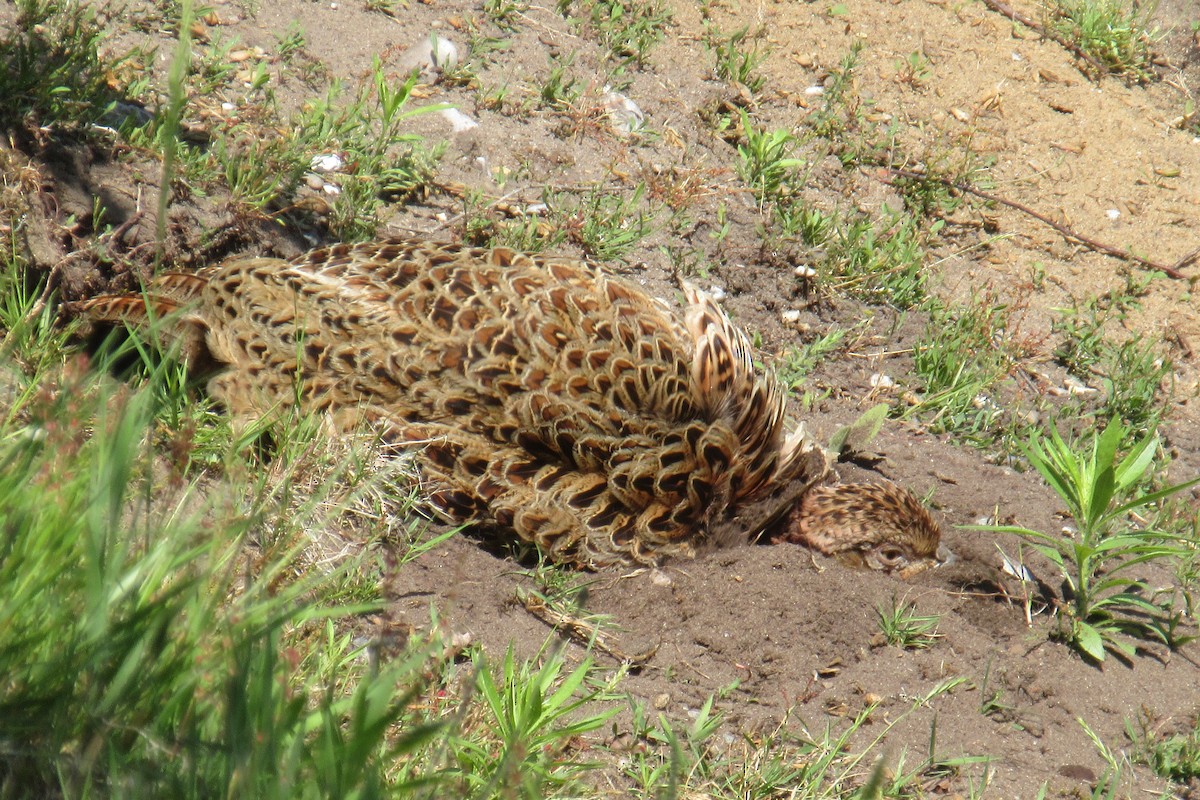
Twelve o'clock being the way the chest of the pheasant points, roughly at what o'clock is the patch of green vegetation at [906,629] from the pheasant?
The patch of green vegetation is roughly at 11 o'clock from the pheasant.

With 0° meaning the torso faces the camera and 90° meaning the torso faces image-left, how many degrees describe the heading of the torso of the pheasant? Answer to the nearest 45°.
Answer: approximately 315°

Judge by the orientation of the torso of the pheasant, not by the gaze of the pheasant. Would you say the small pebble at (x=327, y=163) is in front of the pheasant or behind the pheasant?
behind

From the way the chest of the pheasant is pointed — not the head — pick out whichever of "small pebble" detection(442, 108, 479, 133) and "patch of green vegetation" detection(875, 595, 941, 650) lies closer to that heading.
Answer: the patch of green vegetation

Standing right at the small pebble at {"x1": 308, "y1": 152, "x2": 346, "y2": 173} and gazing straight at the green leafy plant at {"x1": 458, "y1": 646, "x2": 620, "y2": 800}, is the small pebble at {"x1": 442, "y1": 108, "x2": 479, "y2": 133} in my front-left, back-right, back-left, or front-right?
back-left

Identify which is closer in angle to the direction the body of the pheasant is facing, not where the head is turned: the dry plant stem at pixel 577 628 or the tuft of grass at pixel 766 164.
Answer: the dry plant stem

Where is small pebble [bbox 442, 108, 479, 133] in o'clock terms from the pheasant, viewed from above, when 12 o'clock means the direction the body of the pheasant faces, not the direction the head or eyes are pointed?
The small pebble is roughly at 7 o'clock from the pheasant.

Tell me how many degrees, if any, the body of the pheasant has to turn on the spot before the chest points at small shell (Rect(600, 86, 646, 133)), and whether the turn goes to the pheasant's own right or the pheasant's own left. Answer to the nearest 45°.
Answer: approximately 135° to the pheasant's own left

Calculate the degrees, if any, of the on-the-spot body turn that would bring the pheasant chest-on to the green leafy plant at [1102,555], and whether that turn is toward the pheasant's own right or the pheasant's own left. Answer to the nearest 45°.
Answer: approximately 45° to the pheasant's own left

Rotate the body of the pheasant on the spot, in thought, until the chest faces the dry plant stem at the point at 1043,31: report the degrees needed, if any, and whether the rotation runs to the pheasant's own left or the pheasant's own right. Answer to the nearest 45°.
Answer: approximately 90° to the pheasant's own left

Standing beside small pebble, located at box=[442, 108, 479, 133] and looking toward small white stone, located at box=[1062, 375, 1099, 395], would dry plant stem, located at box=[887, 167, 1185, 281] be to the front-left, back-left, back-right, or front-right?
front-left

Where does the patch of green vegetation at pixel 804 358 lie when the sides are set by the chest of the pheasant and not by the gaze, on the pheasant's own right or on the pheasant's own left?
on the pheasant's own left

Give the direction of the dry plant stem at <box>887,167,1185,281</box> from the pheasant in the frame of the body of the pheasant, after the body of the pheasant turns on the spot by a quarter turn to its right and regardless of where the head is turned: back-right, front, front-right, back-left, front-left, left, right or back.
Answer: back
